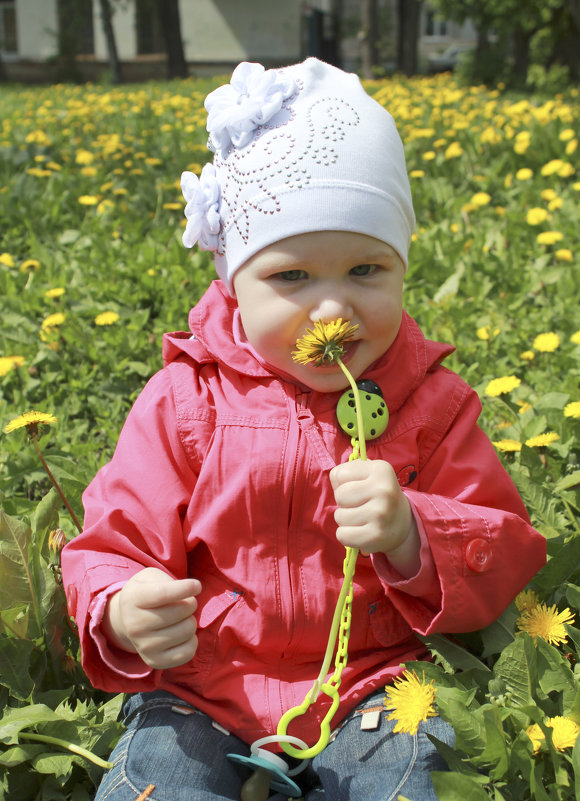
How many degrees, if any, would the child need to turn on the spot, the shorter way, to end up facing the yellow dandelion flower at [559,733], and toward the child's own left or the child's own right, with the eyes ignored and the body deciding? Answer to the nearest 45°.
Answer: approximately 45° to the child's own left

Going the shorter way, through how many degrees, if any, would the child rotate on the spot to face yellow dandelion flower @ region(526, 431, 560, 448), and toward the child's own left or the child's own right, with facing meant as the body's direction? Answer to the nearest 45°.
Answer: approximately 135° to the child's own left

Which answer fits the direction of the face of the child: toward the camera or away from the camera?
toward the camera

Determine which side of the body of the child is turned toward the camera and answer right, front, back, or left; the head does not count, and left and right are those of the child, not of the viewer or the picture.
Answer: front

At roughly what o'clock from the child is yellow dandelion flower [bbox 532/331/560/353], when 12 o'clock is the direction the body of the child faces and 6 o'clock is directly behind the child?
The yellow dandelion flower is roughly at 7 o'clock from the child.

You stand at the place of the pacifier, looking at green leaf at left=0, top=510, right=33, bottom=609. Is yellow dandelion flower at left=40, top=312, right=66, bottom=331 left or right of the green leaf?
right

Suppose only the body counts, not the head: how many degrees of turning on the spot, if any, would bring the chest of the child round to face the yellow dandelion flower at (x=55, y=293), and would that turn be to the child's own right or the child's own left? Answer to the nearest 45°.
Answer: approximately 135° to the child's own right

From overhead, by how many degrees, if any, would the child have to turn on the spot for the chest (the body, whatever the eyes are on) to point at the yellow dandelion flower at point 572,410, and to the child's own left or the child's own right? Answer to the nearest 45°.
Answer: approximately 135° to the child's own left

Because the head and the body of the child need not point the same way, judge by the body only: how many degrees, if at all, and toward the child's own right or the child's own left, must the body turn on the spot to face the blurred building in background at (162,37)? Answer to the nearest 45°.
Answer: approximately 180°
